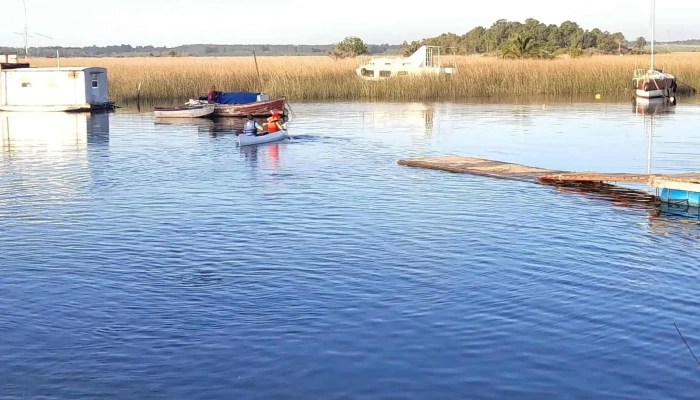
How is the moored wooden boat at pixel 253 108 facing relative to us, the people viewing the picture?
facing to the right of the viewer

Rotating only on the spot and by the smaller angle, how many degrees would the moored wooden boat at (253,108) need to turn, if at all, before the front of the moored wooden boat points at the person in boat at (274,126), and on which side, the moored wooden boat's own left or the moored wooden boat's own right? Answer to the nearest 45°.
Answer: approximately 90° to the moored wooden boat's own right

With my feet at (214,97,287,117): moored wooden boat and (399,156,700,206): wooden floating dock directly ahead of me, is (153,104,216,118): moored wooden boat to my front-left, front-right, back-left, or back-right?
back-right

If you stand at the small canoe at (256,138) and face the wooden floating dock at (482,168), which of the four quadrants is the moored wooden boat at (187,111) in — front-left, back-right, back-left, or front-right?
back-left

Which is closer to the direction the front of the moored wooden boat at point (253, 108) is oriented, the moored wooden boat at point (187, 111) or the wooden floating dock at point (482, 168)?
the wooden floating dock

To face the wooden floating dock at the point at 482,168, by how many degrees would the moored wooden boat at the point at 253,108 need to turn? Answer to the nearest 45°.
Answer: approximately 90° to its right

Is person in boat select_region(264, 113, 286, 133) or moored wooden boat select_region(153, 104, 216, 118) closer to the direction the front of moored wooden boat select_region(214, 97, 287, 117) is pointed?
the person in boat

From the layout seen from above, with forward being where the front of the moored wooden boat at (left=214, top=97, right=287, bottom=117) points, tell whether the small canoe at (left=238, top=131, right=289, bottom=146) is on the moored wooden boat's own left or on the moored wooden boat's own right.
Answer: on the moored wooden boat's own right

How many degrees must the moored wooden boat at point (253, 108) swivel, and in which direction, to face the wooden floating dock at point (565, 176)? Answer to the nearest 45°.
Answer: approximately 90° to its right

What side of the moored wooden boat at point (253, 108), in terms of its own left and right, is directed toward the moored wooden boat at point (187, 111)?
back
